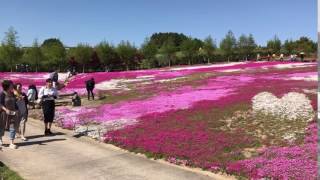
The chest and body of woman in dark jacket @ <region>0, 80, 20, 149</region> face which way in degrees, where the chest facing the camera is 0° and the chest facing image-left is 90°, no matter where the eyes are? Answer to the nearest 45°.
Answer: approximately 315°

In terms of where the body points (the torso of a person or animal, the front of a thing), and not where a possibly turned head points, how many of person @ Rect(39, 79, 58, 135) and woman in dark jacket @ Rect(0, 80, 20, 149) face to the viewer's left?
0

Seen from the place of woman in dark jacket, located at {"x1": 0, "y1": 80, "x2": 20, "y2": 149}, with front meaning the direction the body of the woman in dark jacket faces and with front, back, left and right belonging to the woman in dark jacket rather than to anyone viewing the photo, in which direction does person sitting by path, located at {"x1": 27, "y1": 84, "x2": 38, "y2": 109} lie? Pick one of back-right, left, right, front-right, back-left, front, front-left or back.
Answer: back-left

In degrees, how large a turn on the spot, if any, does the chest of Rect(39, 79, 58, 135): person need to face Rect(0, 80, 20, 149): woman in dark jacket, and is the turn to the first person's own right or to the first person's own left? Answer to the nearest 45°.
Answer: approximately 45° to the first person's own right

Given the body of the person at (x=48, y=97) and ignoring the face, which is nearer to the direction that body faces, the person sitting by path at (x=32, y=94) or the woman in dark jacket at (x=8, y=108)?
the woman in dark jacket

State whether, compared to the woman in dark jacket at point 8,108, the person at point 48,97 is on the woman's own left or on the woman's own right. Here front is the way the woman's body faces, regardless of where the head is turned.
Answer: on the woman's own left

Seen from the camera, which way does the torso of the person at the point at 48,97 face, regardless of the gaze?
toward the camera

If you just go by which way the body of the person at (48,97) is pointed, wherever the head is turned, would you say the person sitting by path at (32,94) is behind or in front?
behind

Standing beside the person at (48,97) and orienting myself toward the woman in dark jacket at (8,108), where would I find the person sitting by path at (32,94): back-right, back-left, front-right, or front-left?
back-right

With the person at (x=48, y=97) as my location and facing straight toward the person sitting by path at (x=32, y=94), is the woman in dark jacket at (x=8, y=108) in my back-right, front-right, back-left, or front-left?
back-left
